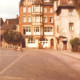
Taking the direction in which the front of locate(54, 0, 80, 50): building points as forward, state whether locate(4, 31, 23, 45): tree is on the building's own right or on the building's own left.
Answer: on the building's own right

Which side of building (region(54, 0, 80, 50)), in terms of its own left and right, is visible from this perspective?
front
